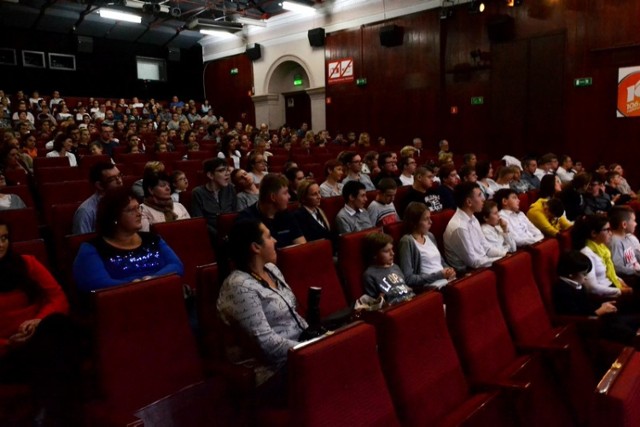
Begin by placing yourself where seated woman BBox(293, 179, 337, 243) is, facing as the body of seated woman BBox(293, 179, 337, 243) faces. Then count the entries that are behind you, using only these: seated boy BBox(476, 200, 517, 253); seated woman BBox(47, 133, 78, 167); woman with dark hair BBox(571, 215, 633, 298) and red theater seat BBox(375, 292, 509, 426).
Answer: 1

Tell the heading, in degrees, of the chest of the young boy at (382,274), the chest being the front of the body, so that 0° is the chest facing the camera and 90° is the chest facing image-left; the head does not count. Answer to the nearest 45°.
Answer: approximately 315°

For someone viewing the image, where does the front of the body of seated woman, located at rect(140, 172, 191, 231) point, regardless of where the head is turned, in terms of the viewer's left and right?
facing the viewer and to the right of the viewer

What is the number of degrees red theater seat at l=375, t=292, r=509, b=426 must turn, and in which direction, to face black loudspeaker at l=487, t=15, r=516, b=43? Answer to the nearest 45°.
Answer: approximately 135° to its left

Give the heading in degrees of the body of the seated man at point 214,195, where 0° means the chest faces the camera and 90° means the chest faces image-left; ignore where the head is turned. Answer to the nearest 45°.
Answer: approximately 315°

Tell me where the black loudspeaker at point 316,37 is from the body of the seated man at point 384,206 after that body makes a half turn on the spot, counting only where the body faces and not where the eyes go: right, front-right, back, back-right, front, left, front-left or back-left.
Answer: front-right

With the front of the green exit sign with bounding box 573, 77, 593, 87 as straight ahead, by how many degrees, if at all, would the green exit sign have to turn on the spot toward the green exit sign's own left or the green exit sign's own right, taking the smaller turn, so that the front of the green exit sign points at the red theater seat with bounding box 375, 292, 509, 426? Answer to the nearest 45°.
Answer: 0° — it already faces it

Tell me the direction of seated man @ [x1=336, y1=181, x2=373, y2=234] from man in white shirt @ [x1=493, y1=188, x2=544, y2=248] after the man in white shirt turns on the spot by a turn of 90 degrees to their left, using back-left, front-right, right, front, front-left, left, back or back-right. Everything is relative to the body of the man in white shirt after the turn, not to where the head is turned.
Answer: back

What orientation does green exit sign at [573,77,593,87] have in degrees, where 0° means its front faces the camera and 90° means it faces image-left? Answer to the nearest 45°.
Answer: approximately 0°

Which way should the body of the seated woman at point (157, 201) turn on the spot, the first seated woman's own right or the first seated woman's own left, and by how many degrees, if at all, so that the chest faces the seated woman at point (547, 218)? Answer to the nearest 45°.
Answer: approximately 45° to the first seated woman's own left

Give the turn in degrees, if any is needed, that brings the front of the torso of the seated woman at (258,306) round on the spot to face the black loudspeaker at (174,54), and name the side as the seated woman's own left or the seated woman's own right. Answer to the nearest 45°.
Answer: approximately 135° to the seated woman's own left

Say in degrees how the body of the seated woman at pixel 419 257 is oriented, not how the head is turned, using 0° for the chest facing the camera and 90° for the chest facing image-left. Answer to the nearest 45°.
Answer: approximately 315°
